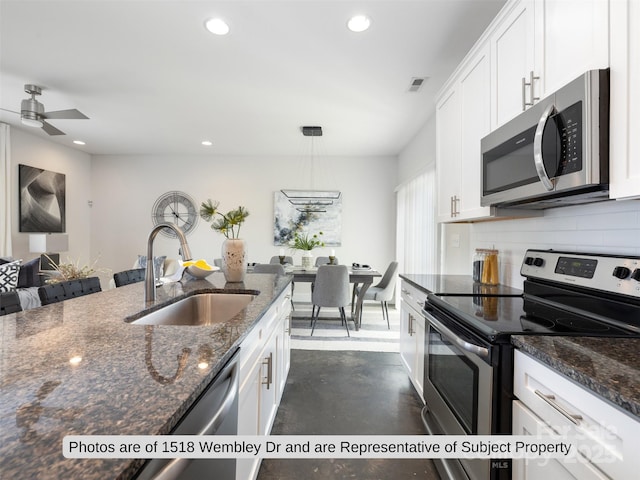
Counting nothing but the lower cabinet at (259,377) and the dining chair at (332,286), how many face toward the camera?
0

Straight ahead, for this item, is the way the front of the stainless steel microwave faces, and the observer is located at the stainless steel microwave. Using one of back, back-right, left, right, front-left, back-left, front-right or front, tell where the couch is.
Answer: front-right

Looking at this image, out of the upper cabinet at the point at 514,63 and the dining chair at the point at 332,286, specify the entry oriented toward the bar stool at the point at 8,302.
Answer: the upper cabinet

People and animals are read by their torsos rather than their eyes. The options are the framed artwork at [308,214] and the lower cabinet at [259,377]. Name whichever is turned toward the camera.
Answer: the framed artwork

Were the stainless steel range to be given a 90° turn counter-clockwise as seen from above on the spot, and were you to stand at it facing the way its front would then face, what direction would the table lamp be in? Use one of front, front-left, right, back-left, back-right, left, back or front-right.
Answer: back-right

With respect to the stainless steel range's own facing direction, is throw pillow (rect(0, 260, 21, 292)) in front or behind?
in front

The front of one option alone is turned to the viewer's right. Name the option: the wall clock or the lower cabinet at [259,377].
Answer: the lower cabinet

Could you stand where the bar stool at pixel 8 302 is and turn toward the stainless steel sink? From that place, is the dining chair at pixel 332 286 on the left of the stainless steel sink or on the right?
left

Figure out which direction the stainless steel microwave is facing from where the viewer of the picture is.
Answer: facing the viewer and to the left of the viewer

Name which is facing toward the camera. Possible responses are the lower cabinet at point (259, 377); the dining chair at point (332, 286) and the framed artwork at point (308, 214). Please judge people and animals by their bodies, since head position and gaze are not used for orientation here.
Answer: the framed artwork

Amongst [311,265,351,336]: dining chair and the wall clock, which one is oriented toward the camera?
the wall clock

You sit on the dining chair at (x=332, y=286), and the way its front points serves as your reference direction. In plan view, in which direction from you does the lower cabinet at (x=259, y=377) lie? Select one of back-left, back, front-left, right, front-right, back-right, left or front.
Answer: back

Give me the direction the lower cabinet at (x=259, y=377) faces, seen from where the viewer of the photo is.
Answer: facing to the right of the viewer

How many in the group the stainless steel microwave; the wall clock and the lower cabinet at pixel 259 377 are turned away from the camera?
0

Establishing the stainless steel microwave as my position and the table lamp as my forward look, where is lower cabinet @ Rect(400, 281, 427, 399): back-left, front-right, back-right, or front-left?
front-right

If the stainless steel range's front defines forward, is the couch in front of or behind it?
in front

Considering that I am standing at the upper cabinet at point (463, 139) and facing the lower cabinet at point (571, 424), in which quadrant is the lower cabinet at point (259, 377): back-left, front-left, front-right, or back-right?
front-right

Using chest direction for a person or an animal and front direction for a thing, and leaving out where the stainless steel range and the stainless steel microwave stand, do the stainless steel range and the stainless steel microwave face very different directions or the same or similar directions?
same or similar directions

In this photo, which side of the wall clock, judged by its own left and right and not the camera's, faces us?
front

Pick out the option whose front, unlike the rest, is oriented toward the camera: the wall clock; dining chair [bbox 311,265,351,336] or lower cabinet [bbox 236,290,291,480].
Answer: the wall clock

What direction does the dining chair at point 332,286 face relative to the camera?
away from the camera
